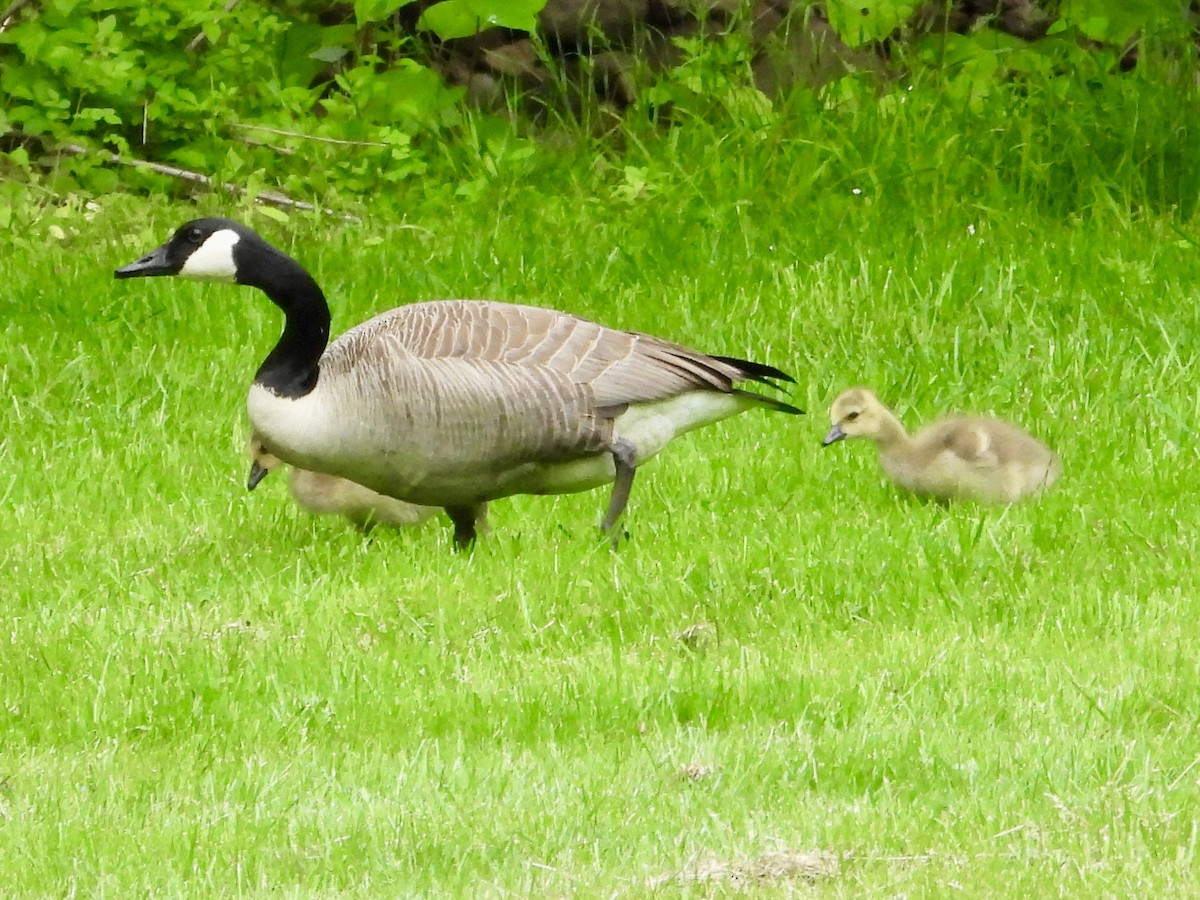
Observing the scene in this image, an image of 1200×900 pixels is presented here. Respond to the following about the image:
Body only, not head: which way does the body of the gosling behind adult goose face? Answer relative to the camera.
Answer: to the viewer's left

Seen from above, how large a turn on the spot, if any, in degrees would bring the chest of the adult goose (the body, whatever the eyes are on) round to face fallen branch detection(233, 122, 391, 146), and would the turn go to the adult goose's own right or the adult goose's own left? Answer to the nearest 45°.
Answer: approximately 90° to the adult goose's own right

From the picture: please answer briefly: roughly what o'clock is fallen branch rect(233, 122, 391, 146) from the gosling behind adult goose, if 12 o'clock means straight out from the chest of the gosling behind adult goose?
The fallen branch is roughly at 3 o'clock from the gosling behind adult goose.

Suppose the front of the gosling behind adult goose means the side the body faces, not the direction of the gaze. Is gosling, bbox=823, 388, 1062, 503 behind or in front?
behind

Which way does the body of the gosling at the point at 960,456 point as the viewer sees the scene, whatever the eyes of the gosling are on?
to the viewer's left

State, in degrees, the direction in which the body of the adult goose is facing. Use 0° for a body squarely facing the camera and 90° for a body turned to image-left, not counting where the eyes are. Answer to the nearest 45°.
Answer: approximately 90°

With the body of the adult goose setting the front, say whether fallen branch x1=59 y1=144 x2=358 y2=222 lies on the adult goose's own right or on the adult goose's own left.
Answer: on the adult goose's own right

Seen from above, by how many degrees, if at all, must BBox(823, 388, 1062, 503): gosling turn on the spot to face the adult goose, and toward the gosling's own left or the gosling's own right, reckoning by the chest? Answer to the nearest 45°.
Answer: approximately 45° to the gosling's own left

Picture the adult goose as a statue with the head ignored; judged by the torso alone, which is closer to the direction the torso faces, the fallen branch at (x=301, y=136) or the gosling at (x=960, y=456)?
the fallen branch

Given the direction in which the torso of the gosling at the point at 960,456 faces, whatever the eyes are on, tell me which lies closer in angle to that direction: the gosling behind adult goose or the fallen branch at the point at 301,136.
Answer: the gosling behind adult goose

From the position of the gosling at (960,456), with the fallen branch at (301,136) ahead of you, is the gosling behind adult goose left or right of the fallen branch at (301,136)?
left
